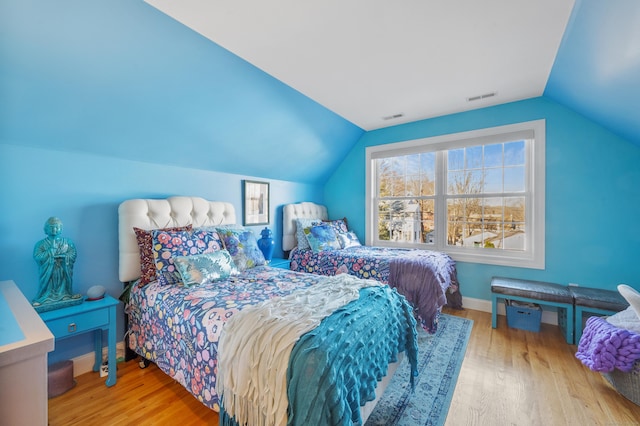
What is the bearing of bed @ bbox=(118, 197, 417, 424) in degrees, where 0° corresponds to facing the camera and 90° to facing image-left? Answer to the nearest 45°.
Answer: approximately 315°

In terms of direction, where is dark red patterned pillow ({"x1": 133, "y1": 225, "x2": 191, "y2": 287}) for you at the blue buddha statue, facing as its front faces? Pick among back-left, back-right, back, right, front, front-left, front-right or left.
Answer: front-left

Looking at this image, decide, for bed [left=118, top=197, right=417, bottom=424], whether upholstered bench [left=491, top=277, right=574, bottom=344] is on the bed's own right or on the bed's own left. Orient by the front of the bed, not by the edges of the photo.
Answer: on the bed's own left

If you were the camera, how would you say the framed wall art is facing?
facing the viewer and to the right of the viewer

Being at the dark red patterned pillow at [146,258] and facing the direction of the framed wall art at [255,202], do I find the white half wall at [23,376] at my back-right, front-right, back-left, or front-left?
back-right

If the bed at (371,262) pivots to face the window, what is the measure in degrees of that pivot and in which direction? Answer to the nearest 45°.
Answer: approximately 45° to its left

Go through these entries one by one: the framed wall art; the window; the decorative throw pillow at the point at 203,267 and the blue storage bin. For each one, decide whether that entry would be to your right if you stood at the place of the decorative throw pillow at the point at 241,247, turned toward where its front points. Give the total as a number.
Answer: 1

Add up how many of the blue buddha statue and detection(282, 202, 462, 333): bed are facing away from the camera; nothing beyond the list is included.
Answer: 0

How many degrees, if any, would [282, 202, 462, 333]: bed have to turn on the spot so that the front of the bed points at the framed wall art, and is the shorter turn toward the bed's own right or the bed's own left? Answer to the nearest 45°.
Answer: approximately 135° to the bed's own right

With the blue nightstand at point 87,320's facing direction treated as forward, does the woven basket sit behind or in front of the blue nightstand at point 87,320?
in front
